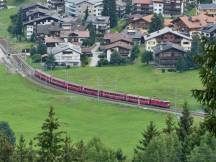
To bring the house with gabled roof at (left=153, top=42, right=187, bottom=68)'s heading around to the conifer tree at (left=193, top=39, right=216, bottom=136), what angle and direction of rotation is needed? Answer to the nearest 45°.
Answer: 0° — it already faces it

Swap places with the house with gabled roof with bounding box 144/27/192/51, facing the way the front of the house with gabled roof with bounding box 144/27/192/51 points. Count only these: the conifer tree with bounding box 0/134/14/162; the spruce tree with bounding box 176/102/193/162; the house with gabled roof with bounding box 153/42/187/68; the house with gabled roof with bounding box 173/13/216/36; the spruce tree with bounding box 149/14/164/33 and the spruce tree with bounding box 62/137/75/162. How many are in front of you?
4

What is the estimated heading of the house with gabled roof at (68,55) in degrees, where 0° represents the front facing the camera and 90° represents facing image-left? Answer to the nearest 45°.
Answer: approximately 0°

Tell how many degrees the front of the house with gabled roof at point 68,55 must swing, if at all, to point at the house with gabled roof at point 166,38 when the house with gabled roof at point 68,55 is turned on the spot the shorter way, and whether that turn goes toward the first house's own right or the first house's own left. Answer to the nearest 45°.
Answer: approximately 90° to the first house's own left

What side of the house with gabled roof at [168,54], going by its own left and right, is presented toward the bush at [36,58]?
right

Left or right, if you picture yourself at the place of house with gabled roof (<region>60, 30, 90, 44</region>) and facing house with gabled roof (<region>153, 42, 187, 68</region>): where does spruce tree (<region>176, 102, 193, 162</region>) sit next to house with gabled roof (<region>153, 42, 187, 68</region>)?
right

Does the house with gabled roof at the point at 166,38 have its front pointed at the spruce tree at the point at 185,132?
yes

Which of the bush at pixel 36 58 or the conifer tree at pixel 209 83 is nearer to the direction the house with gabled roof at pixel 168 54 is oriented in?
the conifer tree

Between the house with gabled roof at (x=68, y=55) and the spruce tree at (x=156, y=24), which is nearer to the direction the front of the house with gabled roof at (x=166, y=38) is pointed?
the house with gabled roof
